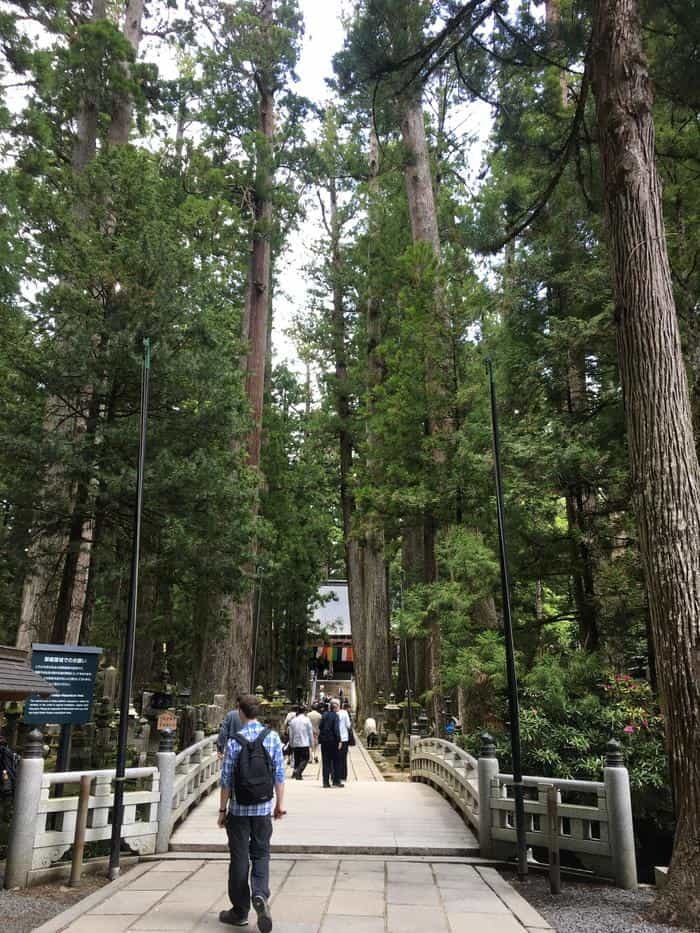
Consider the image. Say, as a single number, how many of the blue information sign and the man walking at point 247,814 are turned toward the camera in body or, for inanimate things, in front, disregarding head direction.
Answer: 1

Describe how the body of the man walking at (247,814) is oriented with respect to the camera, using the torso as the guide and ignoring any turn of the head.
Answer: away from the camera

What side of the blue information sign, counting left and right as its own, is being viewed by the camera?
front

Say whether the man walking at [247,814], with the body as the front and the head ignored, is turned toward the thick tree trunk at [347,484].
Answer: yes

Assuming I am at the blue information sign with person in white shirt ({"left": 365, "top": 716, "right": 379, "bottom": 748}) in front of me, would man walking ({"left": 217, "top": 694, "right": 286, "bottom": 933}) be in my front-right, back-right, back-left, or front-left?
back-right

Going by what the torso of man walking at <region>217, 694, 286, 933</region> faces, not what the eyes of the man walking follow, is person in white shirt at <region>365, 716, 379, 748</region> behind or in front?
in front

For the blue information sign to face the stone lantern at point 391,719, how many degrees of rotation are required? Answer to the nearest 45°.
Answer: approximately 135° to its left

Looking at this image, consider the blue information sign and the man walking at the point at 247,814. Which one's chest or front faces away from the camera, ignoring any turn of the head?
the man walking

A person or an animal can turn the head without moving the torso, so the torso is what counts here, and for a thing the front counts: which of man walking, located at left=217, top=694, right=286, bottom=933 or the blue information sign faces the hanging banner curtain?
the man walking

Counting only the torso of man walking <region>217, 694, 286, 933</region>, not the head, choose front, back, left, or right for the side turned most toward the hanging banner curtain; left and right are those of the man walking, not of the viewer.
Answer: front

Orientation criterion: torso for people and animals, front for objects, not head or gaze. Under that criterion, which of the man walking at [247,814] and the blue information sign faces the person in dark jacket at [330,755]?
the man walking

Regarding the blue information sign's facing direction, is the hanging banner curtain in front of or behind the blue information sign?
behind

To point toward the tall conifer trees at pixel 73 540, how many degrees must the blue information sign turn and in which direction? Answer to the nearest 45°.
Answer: approximately 180°

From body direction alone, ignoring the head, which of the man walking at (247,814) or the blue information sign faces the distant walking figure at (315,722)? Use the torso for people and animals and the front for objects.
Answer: the man walking

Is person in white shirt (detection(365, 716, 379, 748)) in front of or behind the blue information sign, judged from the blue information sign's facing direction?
behind

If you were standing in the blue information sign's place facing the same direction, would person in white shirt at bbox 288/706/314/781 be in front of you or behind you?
behind

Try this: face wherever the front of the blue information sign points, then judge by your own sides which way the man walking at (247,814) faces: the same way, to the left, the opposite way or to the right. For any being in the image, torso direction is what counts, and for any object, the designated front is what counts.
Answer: the opposite way
